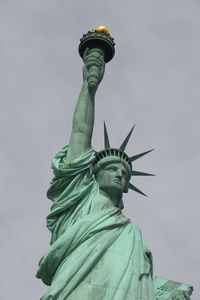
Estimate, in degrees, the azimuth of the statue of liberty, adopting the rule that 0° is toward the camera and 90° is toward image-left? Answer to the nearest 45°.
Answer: approximately 315°
